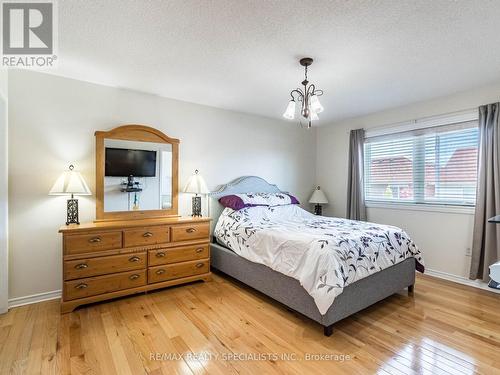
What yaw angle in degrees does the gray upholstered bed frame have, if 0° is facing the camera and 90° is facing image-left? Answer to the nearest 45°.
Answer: approximately 315°

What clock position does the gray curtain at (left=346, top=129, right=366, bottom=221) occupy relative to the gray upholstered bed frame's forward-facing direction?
The gray curtain is roughly at 8 o'clock from the gray upholstered bed frame.

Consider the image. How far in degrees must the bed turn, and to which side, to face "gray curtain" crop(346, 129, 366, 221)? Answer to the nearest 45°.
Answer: approximately 135° to its left

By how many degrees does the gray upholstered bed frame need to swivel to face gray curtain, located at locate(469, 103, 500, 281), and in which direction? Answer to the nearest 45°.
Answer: approximately 90° to its left

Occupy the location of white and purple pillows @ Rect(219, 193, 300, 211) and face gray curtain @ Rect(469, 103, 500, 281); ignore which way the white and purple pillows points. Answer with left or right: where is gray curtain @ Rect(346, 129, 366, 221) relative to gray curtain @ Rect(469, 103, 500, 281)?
left

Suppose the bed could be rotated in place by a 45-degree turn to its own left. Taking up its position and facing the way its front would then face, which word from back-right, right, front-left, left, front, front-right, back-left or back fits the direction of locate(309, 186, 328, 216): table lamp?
left

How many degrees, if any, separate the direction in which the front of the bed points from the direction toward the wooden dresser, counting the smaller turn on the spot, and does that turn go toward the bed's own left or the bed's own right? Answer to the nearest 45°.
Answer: approximately 135° to the bed's own right

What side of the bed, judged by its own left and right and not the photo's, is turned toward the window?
left

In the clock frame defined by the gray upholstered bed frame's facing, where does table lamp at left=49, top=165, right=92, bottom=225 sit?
The table lamp is roughly at 4 o'clock from the gray upholstered bed frame.
